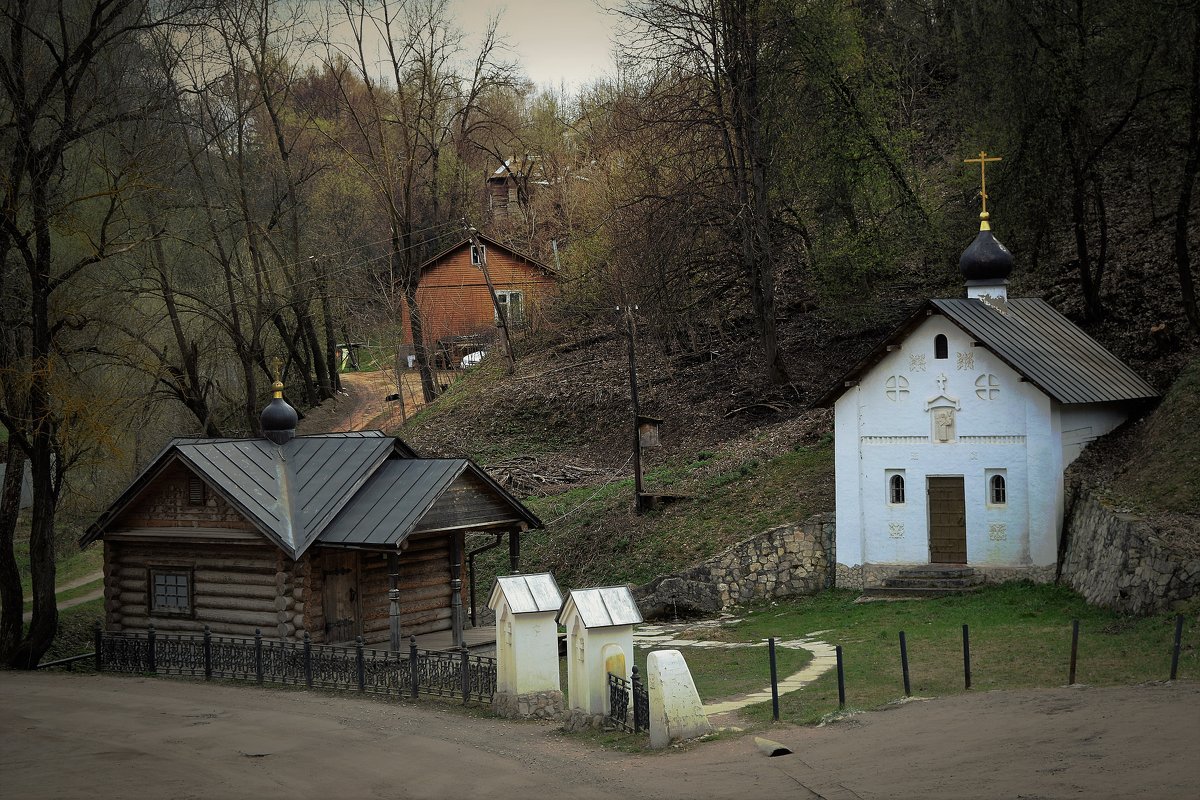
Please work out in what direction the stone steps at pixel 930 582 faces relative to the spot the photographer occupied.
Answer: facing the viewer

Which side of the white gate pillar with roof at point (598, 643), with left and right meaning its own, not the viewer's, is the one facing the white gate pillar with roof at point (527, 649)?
right

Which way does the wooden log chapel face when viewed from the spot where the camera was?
facing the viewer and to the right of the viewer

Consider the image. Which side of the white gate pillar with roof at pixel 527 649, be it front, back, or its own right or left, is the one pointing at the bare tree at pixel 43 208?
right

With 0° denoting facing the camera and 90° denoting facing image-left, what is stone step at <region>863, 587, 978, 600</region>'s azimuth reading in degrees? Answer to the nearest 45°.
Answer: approximately 0°

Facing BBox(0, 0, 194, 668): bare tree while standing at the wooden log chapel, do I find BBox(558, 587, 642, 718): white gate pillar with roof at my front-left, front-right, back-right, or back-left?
back-left

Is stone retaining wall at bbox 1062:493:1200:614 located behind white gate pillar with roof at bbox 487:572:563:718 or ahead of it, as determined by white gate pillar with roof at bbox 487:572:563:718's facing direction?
behind

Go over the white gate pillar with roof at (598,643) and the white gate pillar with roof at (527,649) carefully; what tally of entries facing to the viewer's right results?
0
